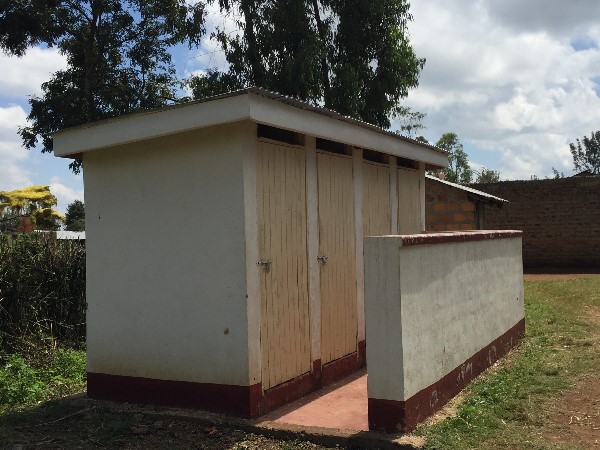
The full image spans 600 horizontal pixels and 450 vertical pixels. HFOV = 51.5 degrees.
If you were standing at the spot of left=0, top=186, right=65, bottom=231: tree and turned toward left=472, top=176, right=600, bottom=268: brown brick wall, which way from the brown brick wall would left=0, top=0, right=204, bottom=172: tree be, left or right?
right

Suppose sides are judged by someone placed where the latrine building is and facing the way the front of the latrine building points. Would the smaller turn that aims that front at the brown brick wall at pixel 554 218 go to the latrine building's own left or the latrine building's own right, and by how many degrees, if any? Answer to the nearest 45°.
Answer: approximately 90° to the latrine building's own left

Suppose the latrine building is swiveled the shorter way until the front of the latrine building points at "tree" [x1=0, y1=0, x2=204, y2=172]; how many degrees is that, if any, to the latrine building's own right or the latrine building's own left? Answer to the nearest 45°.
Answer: approximately 135° to the latrine building's own left

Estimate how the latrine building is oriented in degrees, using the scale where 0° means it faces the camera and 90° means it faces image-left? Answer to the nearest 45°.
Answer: approximately 315°

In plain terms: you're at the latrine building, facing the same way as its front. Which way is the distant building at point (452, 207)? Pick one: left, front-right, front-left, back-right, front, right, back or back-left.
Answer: left

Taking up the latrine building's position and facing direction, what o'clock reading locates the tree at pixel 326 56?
The tree is roughly at 8 o'clock from the latrine building.

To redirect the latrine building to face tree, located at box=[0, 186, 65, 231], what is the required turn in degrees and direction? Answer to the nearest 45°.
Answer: approximately 180°

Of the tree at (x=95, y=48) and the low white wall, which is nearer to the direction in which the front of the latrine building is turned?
the low white wall
